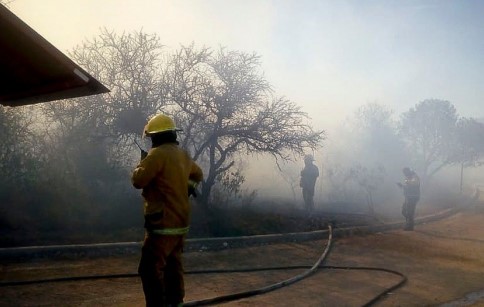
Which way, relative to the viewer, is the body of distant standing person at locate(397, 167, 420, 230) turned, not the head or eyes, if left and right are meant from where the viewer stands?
facing to the left of the viewer

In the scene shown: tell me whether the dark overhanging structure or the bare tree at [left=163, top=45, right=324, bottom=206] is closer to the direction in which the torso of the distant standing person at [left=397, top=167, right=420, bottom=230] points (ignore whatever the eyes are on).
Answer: the bare tree

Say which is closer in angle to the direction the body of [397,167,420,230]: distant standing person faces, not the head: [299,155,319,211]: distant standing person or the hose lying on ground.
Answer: the distant standing person

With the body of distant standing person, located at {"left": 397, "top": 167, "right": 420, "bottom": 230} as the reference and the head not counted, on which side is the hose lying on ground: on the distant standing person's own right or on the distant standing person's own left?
on the distant standing person's own left

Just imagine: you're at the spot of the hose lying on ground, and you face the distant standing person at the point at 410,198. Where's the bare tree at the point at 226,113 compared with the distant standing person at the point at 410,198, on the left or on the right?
left

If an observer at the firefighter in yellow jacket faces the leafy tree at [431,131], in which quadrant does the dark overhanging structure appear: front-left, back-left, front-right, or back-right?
back-left

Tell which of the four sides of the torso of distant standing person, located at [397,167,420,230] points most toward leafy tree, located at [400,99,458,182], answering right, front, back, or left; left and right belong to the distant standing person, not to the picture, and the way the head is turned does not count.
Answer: right
